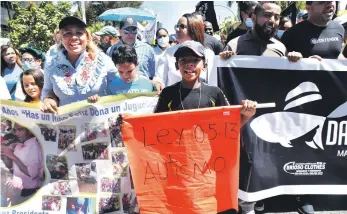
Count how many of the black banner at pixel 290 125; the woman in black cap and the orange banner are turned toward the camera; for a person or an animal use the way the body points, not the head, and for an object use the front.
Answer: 3

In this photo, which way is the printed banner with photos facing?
toward the camera

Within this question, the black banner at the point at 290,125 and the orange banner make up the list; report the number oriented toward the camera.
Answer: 2

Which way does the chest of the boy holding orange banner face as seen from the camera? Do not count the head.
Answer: toward the camera

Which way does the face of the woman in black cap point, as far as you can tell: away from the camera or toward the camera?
toward the camera

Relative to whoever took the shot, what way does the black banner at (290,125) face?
facing the viewer

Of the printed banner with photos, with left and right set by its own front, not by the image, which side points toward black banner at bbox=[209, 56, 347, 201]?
left

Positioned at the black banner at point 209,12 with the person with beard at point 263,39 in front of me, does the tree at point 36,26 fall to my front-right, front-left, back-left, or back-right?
back-right

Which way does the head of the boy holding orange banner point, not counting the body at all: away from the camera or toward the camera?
toward the camera

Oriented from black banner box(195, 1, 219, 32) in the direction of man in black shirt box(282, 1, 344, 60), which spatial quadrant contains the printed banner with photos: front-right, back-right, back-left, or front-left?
front-right
